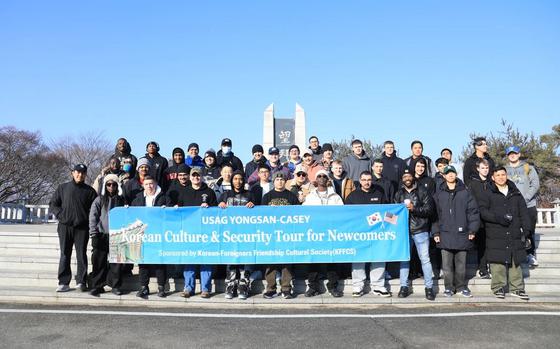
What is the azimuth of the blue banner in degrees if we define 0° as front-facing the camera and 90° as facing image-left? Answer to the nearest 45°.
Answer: approximately 0°

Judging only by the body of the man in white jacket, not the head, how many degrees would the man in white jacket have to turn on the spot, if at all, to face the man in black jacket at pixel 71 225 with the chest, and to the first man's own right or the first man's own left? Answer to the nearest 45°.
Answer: approximately 90° to the first man's own right

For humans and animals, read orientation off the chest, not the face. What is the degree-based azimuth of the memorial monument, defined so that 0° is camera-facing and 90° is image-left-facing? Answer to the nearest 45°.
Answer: approximately 0°

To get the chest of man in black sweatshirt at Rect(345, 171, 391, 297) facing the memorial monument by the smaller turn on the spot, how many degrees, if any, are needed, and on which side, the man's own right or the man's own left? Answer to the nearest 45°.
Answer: approximately 180°

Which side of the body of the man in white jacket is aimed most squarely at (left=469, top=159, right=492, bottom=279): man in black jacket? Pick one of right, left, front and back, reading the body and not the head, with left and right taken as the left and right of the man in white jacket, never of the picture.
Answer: left

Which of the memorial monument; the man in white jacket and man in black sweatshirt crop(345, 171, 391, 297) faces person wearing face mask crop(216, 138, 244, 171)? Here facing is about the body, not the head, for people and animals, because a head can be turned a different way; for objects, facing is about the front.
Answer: the memorial monument
